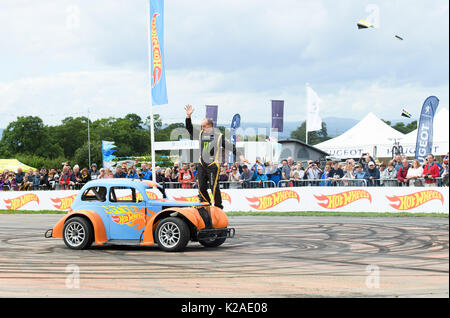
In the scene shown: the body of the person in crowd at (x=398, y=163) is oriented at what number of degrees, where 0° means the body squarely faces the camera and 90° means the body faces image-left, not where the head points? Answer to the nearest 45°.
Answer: approximately 0°

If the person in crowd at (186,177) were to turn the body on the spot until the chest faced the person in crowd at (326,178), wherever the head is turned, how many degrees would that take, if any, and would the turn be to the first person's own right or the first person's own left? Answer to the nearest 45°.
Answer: approximately 90° to the first person's own left

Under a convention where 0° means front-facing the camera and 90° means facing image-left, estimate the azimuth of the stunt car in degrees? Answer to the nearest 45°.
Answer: approximately 315°

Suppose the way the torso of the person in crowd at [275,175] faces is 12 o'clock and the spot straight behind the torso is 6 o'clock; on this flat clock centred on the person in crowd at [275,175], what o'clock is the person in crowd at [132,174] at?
the person in crowd at [132,174] is roughly at 3 o'clock from the person in crowd at [275,175].

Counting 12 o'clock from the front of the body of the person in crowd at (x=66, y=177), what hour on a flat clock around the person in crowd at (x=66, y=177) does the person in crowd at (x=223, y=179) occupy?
the person in crowd at (x=223, y=179) is roughly at 10 o'clock from the person in crowd at (x=66, y=177).

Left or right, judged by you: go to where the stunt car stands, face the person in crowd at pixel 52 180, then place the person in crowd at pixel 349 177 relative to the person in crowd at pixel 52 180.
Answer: right

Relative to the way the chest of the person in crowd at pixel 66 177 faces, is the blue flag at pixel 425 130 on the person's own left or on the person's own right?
on the person's own left

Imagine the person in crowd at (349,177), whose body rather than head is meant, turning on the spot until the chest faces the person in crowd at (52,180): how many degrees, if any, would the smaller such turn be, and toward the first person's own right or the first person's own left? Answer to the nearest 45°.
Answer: approximately 90° to the first person's own right

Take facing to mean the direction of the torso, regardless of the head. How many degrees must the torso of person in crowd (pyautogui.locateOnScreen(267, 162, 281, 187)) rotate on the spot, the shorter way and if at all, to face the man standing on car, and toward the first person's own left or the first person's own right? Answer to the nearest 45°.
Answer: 0° — they already face them
